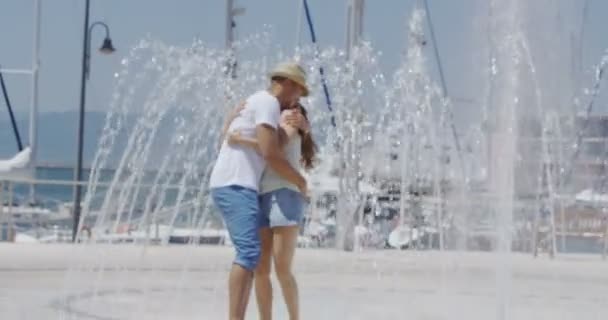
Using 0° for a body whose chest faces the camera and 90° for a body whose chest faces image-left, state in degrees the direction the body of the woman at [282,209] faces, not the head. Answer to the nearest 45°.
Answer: approximately 45°

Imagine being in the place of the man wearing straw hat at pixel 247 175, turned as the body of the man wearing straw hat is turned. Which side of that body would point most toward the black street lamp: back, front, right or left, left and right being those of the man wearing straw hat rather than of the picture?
left
